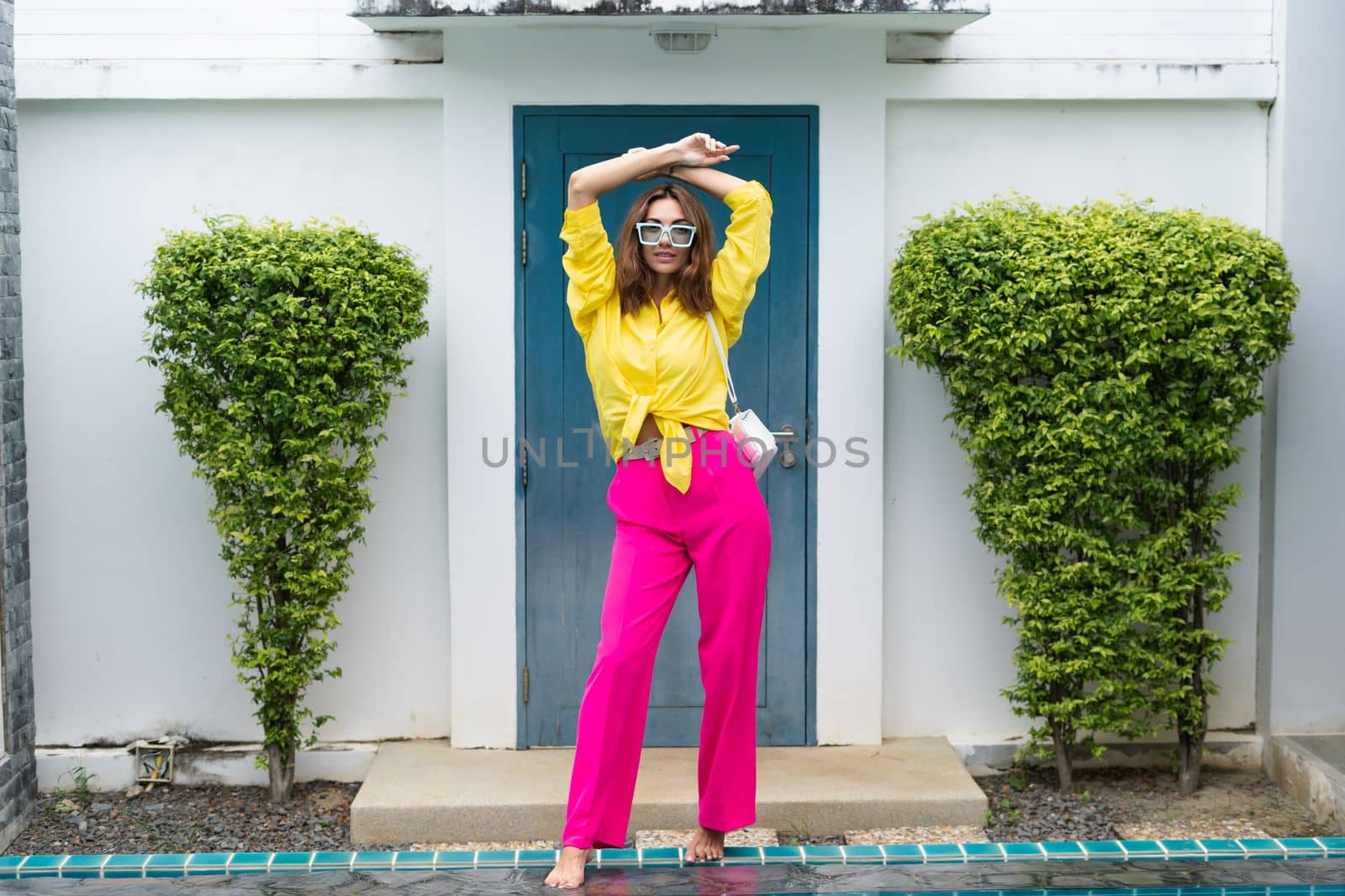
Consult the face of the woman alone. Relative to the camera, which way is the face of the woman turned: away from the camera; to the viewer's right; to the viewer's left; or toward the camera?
toward the camera

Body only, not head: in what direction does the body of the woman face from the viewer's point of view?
toward the camera

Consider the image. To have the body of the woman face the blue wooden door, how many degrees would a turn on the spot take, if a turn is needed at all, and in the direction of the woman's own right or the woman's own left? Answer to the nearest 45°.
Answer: approximately 180°

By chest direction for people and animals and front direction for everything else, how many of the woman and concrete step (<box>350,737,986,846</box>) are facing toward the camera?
2

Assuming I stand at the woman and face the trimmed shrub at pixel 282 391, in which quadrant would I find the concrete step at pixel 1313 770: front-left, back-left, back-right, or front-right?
back-right

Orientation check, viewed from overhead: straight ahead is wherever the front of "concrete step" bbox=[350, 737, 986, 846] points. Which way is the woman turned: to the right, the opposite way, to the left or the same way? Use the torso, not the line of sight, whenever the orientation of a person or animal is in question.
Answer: the same way

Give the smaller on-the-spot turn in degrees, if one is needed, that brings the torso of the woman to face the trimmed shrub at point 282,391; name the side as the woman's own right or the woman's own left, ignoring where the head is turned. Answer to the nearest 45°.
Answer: approximately 135° to the woman's own right

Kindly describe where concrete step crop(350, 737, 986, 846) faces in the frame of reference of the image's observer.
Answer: facing the viewer
